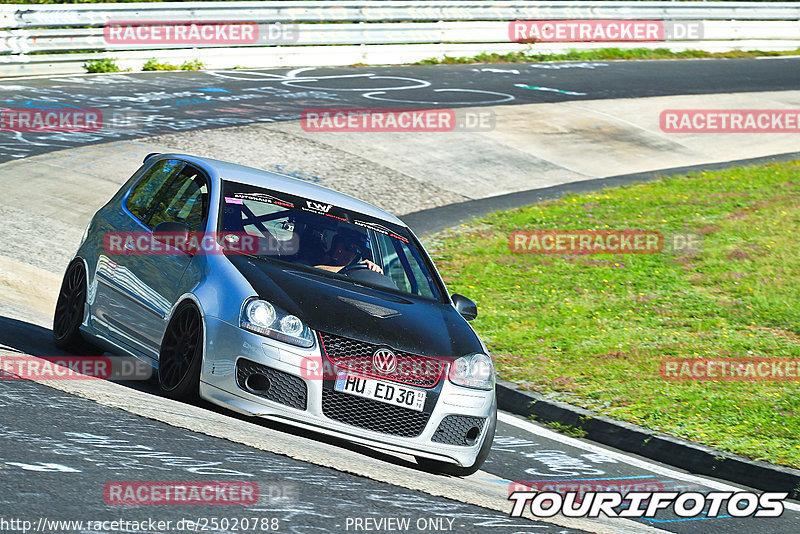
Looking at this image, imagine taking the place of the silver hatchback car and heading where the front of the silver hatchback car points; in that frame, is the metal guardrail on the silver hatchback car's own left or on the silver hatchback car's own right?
on the silver hatchback car's own left

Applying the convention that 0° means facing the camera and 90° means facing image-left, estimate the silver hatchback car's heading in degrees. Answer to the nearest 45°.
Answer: approximately 315°
